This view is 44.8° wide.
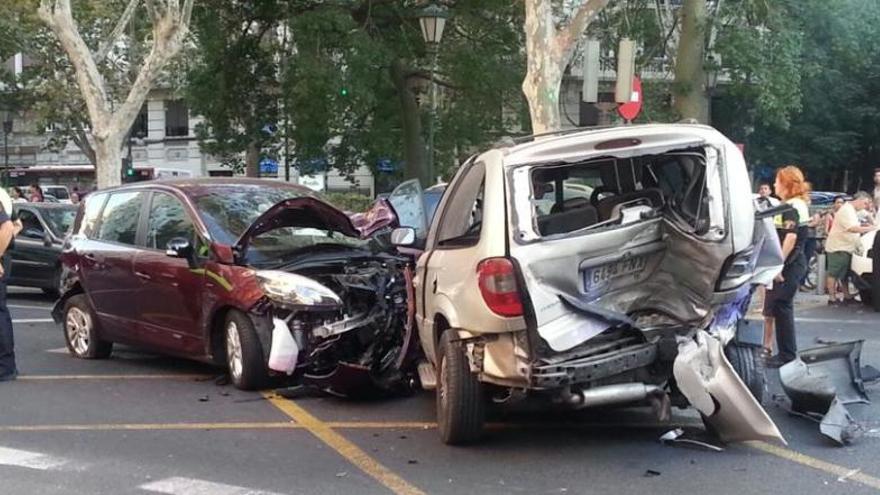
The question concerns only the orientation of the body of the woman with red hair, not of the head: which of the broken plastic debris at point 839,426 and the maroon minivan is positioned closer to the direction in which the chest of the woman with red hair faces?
the maroon minivan

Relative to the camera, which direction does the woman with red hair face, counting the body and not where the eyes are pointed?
to the viewer's left

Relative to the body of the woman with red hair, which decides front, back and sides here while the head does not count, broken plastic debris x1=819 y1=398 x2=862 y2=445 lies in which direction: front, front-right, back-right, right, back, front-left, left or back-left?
left

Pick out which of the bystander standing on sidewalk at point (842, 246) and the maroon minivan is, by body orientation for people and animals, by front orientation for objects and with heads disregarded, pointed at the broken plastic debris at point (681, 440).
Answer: the maroon minivan

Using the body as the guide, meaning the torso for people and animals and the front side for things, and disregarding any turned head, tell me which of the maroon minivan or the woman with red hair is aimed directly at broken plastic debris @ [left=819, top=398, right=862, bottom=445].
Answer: the maroon minivan

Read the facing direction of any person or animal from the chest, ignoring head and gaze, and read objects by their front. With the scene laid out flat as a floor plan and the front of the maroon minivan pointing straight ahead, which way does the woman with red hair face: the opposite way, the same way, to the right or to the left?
the opposite way

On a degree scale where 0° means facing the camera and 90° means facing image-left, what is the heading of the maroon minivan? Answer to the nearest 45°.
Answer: approximately 315°

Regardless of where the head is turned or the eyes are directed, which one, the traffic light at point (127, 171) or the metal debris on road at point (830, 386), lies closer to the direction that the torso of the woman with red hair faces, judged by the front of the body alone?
the traffic light
